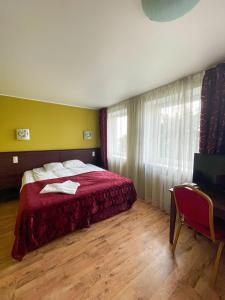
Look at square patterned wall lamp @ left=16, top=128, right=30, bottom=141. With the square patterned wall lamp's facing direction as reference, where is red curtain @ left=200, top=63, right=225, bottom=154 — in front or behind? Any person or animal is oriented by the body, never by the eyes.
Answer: in front

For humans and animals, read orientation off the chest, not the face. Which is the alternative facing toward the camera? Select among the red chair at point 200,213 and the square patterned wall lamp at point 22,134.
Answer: the square patterned wall lamp

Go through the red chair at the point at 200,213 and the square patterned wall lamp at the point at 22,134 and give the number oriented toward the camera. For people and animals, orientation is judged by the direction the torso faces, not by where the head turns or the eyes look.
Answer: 1

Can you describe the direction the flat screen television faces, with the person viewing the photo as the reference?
facing the viewer and to the left of the viewer

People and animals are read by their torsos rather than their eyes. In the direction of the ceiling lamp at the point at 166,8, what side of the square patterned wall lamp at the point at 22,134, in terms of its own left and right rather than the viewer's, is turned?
front

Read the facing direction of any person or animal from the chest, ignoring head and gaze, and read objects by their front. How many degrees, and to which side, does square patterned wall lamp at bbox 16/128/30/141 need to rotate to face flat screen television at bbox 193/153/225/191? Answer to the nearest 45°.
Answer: approximately 45° to its left

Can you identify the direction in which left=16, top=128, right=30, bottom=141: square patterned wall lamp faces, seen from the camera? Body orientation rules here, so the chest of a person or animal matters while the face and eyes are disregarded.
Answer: facing the viewer

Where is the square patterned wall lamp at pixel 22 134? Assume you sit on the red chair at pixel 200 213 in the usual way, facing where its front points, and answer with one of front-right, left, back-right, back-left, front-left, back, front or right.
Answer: back-left

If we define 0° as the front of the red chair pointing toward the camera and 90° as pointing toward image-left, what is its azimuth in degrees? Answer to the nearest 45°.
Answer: approximately 225°
